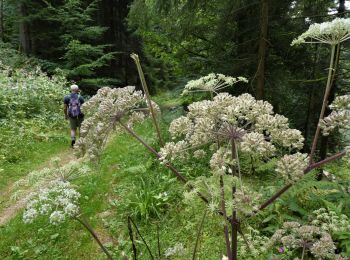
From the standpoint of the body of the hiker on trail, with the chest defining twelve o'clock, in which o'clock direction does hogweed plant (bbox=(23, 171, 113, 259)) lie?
The hogweed plant is roughly at 6 o'clock from the hiker on trail.

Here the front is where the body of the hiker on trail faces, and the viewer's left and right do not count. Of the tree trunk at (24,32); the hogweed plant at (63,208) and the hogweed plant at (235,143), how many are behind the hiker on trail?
2

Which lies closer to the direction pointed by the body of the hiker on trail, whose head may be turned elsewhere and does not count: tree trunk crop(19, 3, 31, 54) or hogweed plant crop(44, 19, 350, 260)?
the tree trunk

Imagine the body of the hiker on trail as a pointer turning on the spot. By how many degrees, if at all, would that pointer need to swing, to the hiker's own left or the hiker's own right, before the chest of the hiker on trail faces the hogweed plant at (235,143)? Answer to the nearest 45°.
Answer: approximately 180°

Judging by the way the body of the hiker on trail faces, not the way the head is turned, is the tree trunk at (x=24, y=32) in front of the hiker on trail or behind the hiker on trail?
in front

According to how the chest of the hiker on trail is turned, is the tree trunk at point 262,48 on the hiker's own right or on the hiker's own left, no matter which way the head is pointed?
on the hiker's own right

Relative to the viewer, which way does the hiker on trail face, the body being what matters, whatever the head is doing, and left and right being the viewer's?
facing away from the viewer
